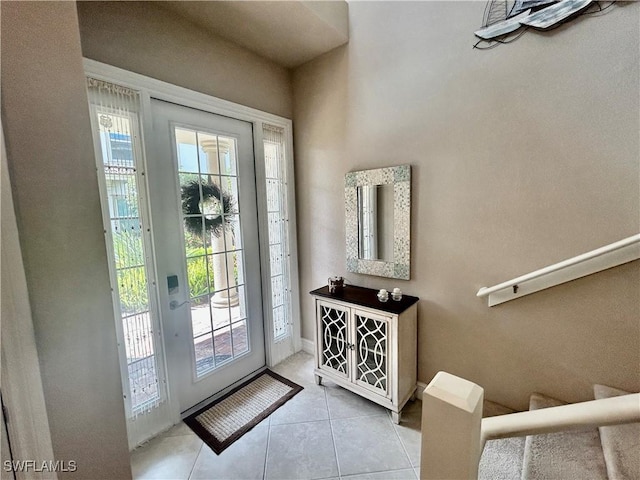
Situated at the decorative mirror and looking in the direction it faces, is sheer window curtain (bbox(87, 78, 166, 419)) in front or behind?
in front

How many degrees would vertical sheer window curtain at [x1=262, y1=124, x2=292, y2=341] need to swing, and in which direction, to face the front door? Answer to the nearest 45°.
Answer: approximately 90° to its right

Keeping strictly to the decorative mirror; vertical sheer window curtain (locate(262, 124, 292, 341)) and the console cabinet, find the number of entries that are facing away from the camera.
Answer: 0

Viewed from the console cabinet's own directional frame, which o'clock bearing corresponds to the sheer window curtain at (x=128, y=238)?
The sheer window curtain is roughly at 1 o'clock from the console cabinet.

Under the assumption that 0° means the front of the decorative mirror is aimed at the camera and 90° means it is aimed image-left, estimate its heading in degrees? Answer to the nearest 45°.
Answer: approximately 45°

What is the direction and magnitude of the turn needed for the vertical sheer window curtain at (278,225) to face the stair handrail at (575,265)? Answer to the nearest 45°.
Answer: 0° — it already faces it

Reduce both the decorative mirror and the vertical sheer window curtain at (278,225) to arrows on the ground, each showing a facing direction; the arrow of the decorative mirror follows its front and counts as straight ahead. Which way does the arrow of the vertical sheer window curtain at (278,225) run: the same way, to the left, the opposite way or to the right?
to the left

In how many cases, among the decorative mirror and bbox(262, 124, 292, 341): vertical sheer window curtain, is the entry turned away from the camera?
0

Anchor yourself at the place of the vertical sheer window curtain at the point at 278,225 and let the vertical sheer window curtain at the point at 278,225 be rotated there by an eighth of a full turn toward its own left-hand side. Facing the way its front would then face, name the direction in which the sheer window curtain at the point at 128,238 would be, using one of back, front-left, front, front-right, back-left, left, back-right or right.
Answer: back-right

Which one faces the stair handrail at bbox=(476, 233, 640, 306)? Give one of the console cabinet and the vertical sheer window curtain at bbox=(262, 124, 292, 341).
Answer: the vertical sheer window curtain

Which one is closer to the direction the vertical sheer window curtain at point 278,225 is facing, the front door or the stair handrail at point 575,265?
the stair handrail

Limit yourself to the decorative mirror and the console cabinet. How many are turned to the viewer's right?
0

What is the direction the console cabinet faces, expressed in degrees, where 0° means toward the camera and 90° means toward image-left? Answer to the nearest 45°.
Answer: approximately 45°

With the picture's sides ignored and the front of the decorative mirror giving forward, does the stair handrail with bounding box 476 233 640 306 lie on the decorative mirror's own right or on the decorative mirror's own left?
on the decorative mirror's own left

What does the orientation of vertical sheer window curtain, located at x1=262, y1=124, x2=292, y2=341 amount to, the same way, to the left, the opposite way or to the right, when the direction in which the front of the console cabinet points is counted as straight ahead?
to the left
